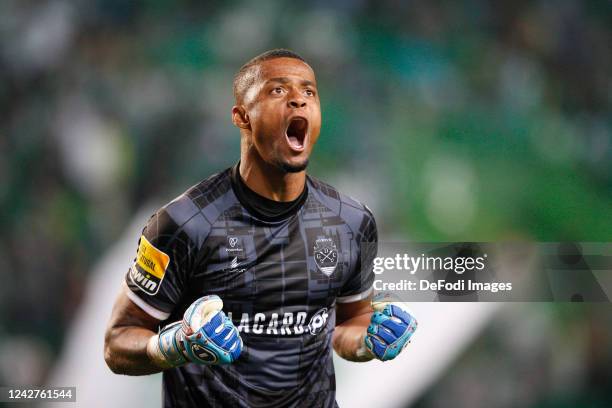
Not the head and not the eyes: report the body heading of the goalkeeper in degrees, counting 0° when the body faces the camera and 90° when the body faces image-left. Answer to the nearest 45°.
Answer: approximately 315°
